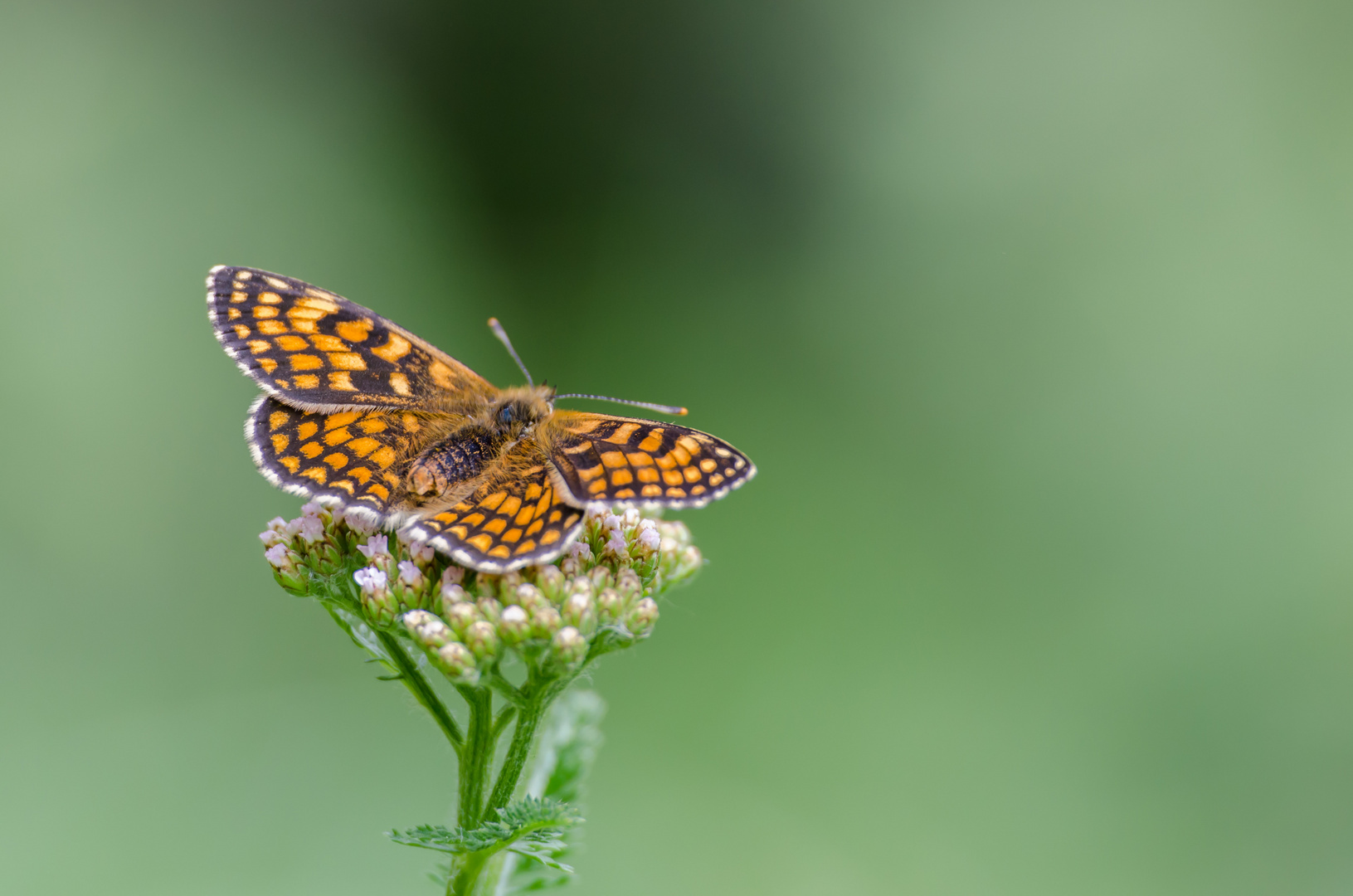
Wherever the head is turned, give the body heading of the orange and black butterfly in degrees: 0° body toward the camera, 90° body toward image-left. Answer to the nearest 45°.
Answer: approximately 225°
